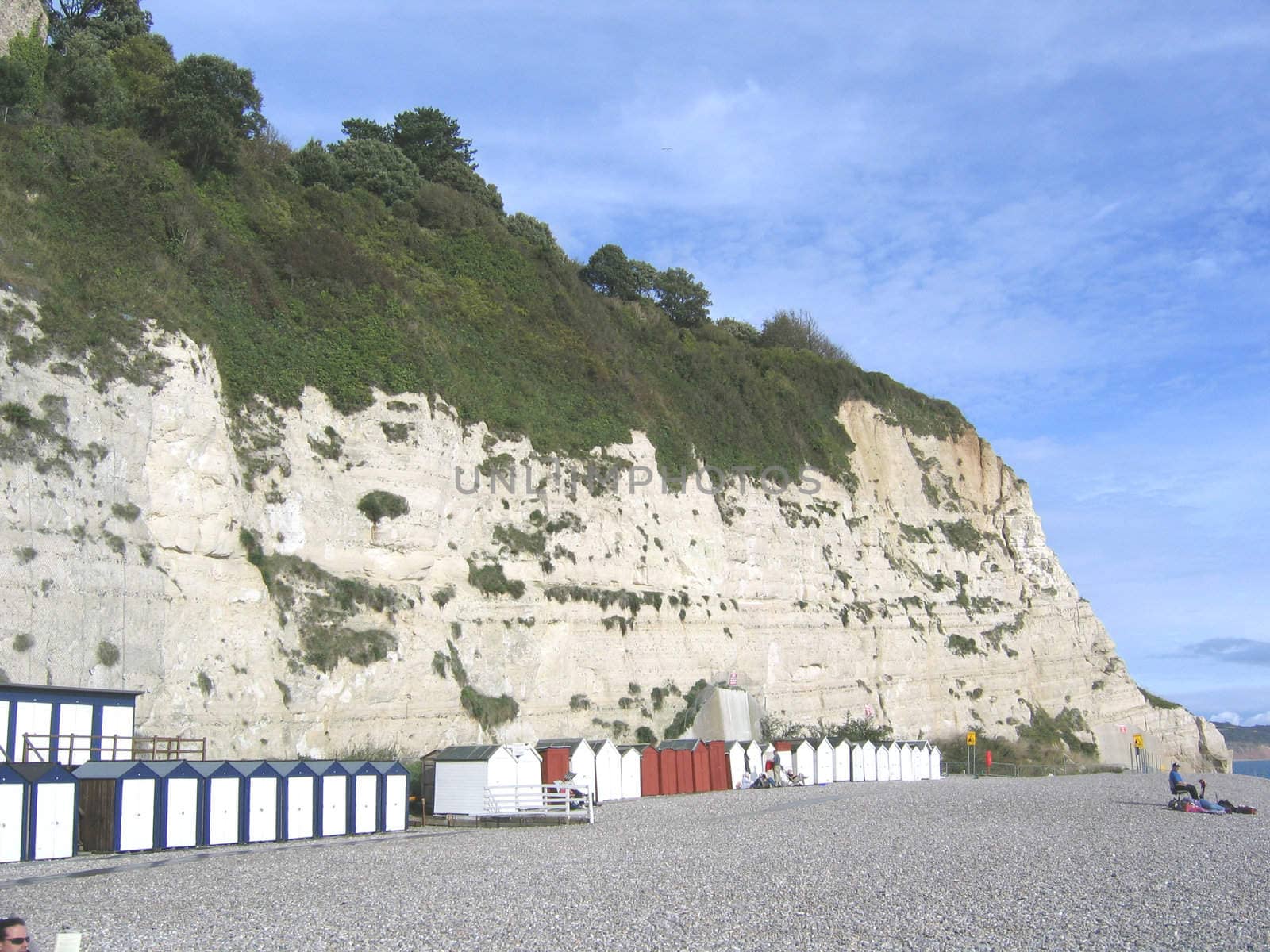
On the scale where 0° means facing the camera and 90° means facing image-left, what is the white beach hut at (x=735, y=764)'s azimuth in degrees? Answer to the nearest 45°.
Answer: approximately 315°

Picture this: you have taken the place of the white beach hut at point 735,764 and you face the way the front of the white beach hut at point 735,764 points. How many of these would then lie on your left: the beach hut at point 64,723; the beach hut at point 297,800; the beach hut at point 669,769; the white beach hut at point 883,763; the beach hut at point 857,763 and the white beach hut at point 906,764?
3

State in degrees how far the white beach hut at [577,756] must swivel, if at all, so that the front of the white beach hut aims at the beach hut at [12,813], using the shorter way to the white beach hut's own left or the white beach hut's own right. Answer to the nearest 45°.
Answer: approximately 90° to the white beach hut's own right

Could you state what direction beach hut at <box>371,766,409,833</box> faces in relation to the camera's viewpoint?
facing the viewer and to the right of the viewer

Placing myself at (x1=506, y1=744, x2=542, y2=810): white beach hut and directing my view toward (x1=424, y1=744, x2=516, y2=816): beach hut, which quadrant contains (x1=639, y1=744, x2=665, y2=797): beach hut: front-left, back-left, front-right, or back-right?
back-right

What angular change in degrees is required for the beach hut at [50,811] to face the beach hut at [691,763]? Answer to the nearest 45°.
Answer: approximately 90° to its left

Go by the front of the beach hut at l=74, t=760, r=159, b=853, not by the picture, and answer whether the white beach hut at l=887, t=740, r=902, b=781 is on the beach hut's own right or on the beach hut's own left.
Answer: on the beach hut's own left

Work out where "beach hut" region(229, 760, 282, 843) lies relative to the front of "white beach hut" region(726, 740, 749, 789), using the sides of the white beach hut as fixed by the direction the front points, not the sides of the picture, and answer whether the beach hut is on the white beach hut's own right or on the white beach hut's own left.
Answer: on the white beach hut's own right

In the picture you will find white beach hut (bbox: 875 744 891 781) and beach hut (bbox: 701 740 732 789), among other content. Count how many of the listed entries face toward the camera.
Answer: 2

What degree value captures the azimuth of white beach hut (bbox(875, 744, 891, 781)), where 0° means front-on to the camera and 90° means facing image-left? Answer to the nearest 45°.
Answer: approximately 0°

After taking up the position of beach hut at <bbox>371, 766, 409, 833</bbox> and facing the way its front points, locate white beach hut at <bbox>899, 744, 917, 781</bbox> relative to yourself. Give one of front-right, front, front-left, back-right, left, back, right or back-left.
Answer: left

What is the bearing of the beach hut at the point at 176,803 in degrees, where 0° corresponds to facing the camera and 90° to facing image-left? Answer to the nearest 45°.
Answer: approximately 315°

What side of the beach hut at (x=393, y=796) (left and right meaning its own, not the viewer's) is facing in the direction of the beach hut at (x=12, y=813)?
right
